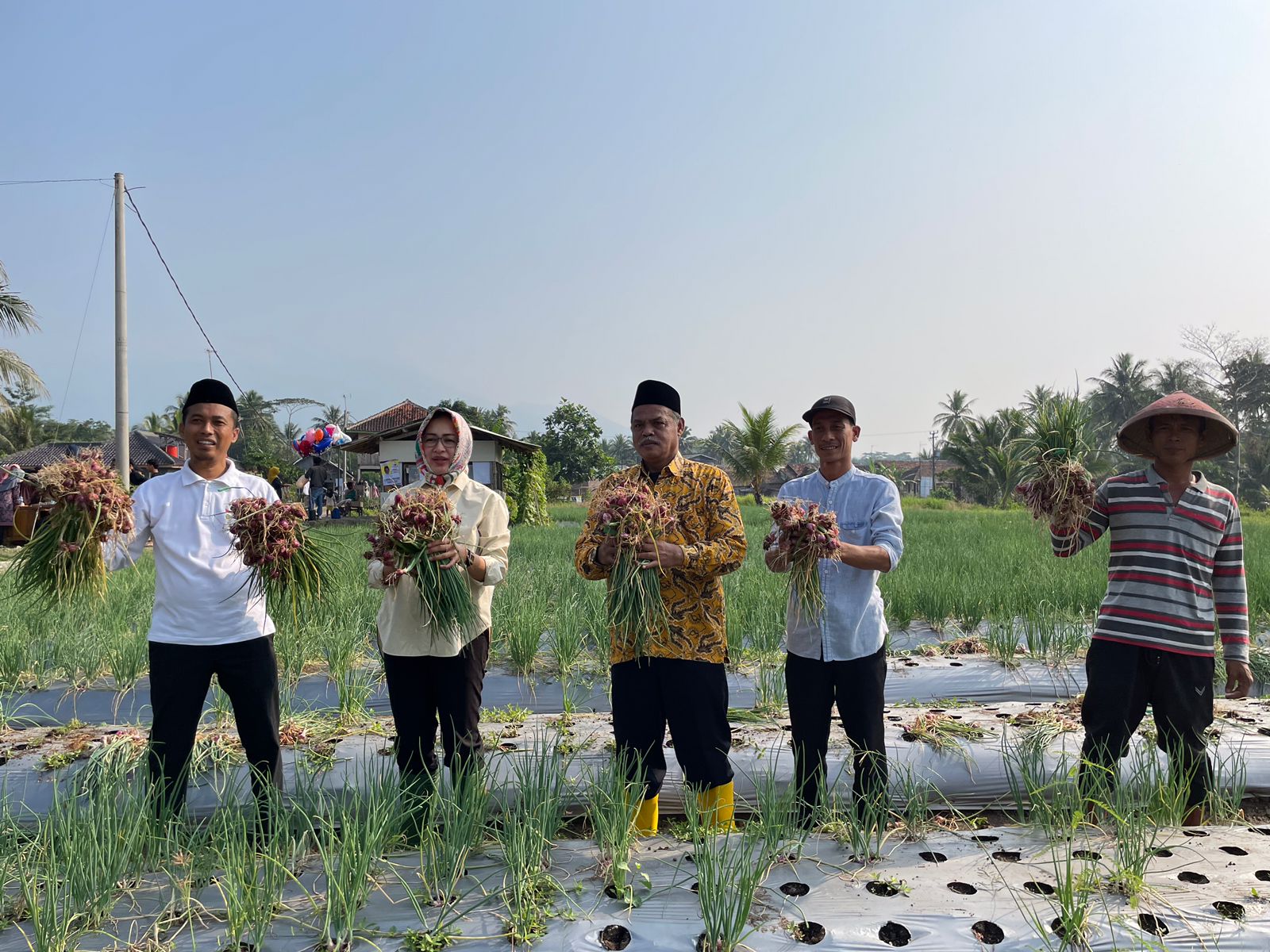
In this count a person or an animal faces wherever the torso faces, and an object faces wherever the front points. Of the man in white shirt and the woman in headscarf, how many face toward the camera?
2

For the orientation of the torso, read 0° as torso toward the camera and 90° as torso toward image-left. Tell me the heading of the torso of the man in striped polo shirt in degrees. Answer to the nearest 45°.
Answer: approximately 0°

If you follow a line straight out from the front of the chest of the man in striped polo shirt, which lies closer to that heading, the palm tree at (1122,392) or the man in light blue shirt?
the man in light blue shirt

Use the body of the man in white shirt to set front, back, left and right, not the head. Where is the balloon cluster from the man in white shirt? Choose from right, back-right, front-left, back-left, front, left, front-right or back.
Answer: back

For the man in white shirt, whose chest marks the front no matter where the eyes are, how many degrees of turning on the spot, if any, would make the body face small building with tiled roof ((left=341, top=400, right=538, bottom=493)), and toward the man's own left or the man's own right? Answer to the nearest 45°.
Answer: approximately 180°
